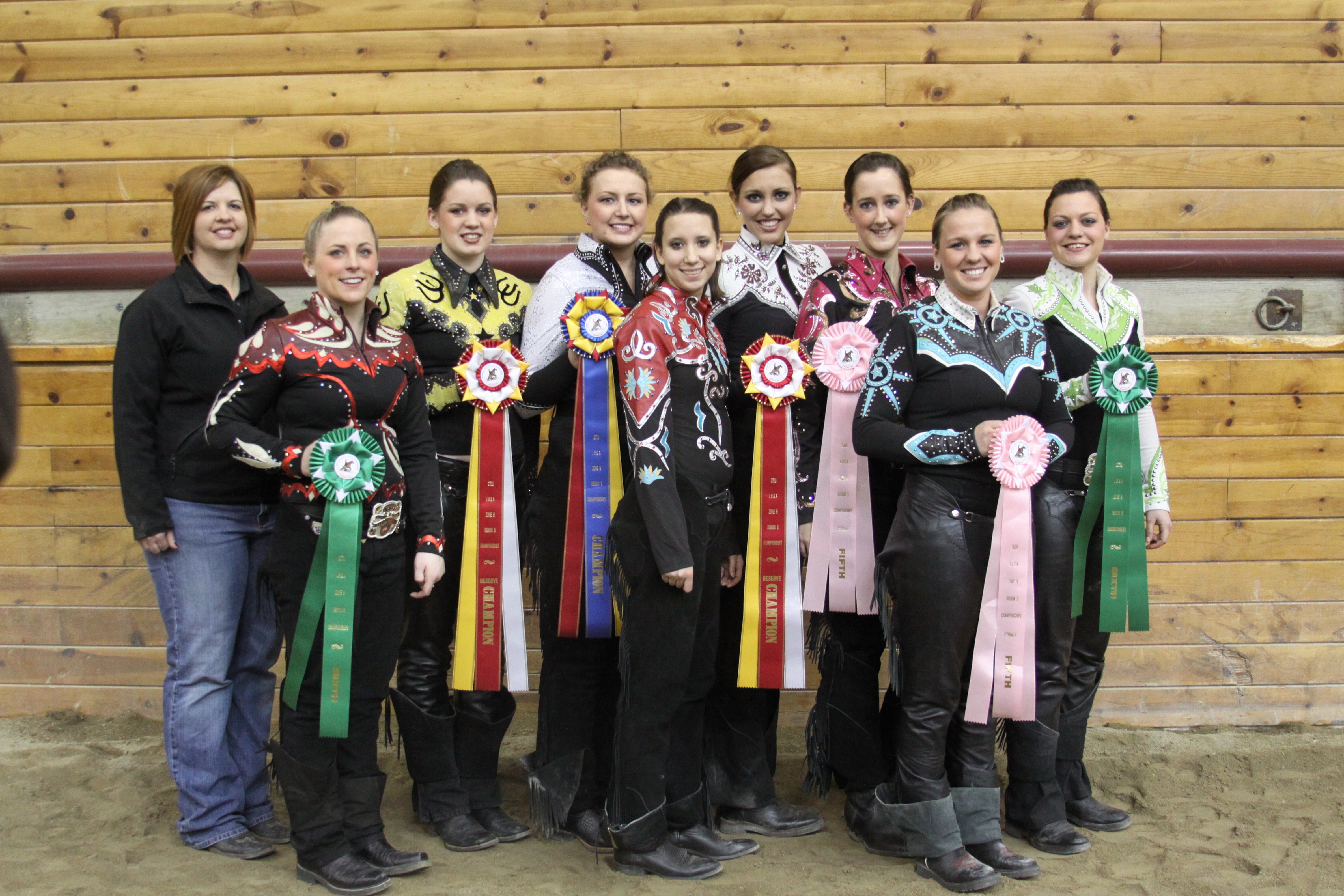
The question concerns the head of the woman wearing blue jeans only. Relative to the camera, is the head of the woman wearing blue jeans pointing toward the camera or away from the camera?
toward the camera

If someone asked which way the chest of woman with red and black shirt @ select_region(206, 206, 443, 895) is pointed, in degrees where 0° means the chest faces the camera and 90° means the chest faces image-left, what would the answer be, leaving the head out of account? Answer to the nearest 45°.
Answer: approximately 315°

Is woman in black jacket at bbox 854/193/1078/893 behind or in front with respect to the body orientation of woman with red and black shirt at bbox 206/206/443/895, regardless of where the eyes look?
in front

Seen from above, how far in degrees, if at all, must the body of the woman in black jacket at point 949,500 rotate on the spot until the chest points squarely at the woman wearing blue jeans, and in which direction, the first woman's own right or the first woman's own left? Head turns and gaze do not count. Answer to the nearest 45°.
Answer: approximately 135° to the first woman's own right

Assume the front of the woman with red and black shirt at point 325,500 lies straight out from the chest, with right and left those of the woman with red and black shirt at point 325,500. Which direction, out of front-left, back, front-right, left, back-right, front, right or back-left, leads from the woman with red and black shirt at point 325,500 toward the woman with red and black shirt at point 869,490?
front-left

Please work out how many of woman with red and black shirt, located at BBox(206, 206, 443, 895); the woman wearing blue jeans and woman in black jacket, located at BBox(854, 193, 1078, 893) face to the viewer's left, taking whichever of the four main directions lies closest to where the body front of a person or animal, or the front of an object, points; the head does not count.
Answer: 0

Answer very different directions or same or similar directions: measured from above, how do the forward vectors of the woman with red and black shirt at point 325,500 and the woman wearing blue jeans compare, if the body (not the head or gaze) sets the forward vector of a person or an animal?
same or similar directions

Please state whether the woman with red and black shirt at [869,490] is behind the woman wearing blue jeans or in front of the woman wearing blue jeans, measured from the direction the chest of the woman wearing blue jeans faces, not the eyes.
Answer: in front

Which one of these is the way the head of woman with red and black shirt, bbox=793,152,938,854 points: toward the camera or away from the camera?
toward the camera

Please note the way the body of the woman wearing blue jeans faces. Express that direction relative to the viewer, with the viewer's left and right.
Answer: facing the viewer and to the right of the viewer
